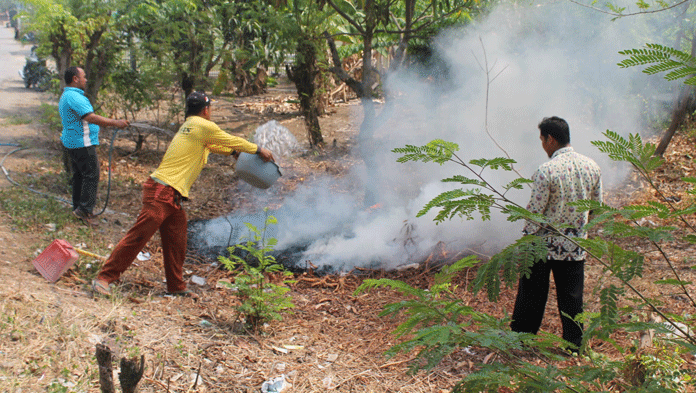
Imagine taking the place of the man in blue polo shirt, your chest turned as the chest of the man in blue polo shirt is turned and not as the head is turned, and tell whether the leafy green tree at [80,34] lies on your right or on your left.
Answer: on your left

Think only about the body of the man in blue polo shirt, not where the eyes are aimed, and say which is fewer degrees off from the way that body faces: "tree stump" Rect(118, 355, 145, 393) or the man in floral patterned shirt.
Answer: the man in floral patterned shirt

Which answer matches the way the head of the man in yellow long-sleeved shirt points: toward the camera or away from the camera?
away from the camera

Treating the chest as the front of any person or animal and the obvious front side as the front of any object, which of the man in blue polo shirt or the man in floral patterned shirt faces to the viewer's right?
the man in blue polo shirt

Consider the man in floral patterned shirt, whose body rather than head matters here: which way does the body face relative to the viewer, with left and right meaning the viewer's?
facing away from the viewer and to the left of the viewer

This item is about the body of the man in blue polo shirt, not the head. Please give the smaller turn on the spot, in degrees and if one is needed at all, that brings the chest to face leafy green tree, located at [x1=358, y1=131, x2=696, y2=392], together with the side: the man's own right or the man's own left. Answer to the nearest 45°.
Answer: approximately 90° to the man's own right

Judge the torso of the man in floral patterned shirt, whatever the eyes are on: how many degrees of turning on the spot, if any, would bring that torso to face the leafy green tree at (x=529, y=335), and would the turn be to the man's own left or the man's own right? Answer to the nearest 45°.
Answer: approximately 135° to the man's own left

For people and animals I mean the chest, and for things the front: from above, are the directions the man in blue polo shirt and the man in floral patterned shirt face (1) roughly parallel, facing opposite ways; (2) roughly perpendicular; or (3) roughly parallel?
roughly perpendicular

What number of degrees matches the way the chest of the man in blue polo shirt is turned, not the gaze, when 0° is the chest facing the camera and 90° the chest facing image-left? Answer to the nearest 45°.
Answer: approximately 270°

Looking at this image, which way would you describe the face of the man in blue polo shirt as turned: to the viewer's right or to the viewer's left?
to the viewer's right

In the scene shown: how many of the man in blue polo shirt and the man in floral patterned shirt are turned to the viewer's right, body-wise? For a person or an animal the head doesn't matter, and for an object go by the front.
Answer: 1
